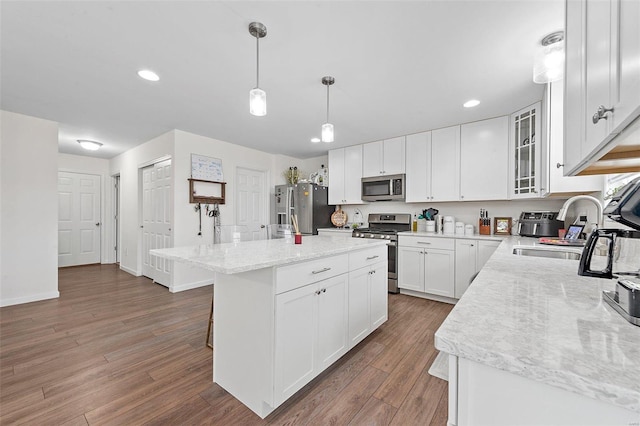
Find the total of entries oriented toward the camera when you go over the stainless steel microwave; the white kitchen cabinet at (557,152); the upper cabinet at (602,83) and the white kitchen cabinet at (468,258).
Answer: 2

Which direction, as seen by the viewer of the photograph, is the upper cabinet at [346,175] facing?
facing the viewer and to the left of the viewer

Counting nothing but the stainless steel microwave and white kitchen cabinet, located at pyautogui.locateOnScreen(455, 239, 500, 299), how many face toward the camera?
2

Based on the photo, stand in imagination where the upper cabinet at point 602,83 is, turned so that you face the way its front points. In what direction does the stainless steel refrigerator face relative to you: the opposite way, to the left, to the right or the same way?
to the left

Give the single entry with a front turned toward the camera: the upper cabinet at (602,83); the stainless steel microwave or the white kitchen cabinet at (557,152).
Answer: the stainless steel microwave

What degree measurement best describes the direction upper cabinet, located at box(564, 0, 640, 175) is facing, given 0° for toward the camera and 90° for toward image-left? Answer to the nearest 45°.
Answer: approximately 90°

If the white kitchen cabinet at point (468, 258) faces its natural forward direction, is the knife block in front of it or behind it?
behind

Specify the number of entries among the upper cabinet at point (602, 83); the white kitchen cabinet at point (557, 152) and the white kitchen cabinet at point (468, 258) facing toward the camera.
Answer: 1

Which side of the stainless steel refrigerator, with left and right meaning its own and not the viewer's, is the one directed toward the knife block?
left

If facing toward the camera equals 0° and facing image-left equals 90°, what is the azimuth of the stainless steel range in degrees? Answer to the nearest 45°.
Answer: approximately 45°

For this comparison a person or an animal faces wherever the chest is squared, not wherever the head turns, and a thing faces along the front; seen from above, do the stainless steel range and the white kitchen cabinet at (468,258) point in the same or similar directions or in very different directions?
same or similar directions

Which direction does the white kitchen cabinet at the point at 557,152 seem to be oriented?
to the viewer's left

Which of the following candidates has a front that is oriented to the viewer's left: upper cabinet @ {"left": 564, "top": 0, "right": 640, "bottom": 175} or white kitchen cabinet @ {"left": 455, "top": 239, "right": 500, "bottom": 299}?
the upper cabinet

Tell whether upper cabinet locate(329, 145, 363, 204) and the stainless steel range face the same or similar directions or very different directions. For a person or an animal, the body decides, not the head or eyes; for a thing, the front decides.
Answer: same or similar directions

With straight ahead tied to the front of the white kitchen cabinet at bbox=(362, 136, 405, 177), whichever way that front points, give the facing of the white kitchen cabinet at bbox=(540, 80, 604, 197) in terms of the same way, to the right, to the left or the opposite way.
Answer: to the right

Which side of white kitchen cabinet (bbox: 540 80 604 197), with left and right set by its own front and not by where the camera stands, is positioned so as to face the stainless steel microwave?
front

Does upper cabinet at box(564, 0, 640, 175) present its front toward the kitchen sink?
no
